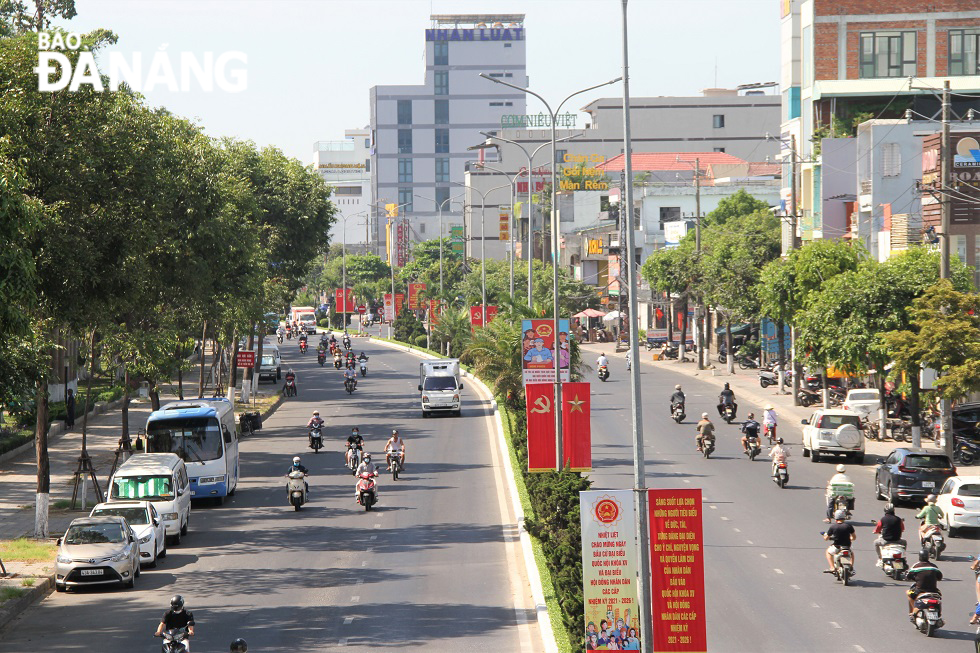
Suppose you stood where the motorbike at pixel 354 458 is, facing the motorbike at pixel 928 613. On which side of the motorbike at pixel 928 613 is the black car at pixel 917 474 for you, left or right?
left

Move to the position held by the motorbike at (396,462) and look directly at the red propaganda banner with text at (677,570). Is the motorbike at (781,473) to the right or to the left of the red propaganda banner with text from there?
left

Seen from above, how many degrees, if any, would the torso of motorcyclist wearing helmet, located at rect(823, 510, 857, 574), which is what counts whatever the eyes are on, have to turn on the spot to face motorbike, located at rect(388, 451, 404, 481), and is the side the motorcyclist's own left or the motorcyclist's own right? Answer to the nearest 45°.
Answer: approximately 45° to the motorcyclist's own left

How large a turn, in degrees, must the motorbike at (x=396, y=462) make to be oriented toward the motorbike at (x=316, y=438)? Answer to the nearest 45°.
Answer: approximately 135° to its right

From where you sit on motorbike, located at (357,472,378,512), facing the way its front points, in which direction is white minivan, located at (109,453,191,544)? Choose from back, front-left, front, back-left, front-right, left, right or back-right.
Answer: front-right

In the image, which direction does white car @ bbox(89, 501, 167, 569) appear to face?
toward the camera

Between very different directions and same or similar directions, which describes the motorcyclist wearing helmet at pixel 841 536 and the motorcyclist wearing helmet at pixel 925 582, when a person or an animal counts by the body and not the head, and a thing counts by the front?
same or similar directions

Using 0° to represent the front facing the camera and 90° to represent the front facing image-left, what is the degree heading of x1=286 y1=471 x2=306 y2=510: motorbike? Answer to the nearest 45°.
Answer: approximately 0°

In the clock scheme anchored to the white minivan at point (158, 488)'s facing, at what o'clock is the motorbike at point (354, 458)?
The motorbike is roughly at 7 o'clock from the white minivan.

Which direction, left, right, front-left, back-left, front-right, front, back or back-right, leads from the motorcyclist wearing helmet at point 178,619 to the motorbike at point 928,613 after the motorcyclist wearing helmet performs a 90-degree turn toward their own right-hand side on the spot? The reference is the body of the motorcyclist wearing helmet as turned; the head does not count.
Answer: back

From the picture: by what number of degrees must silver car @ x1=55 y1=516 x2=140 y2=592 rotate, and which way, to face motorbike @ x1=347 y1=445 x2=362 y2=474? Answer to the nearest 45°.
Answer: approximately 135° to its left

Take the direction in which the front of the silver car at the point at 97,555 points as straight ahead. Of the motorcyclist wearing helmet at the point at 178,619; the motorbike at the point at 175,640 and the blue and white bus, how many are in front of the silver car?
2

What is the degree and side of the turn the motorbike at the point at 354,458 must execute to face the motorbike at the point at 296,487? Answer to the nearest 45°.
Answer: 0° — it already faces it

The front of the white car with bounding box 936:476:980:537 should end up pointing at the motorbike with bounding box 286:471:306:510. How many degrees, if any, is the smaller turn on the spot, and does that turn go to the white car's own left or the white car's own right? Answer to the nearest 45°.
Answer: approximately 45° to the white car's own left

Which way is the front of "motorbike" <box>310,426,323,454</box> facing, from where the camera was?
facing the viewer

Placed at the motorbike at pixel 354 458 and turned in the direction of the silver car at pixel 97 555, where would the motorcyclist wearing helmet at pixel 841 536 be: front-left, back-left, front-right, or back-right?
front-left

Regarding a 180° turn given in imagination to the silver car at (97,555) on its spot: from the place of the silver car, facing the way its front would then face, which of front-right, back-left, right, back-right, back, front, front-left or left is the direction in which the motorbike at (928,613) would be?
back-right

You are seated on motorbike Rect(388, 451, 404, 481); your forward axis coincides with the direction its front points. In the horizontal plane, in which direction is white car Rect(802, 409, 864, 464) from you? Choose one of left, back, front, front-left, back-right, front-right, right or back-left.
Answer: left
